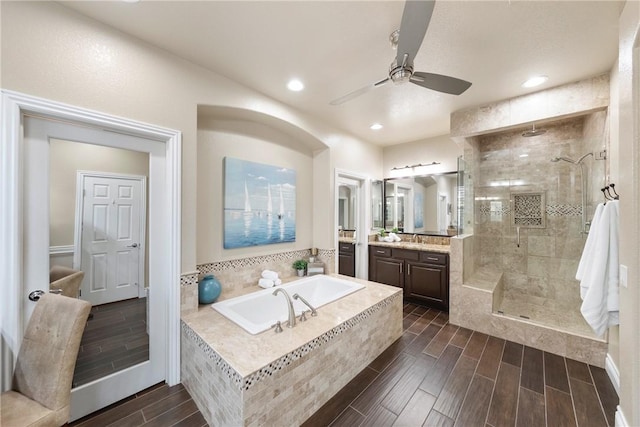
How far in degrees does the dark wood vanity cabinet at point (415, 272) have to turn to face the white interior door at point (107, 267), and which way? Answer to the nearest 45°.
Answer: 0° — it already faces it

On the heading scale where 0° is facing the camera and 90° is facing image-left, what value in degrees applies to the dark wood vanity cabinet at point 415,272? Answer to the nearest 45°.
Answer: approximately 45°

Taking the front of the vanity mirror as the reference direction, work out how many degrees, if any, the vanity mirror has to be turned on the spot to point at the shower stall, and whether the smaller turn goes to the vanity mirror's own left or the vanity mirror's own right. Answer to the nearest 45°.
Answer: approximately 135° to the vanity mirror's own left

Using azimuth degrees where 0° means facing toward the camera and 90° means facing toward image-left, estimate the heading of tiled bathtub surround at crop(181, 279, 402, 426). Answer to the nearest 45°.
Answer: approximately 315°

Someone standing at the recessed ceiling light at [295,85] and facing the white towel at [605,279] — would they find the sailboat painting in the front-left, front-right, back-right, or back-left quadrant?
back-left

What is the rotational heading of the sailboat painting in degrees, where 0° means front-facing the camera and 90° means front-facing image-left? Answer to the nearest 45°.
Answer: approximately 315°

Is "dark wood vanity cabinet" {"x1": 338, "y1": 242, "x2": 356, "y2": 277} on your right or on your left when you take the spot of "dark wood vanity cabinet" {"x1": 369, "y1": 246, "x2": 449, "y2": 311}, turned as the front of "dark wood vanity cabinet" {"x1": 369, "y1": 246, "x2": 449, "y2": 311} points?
on your right

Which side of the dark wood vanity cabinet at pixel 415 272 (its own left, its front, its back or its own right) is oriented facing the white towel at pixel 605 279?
left
